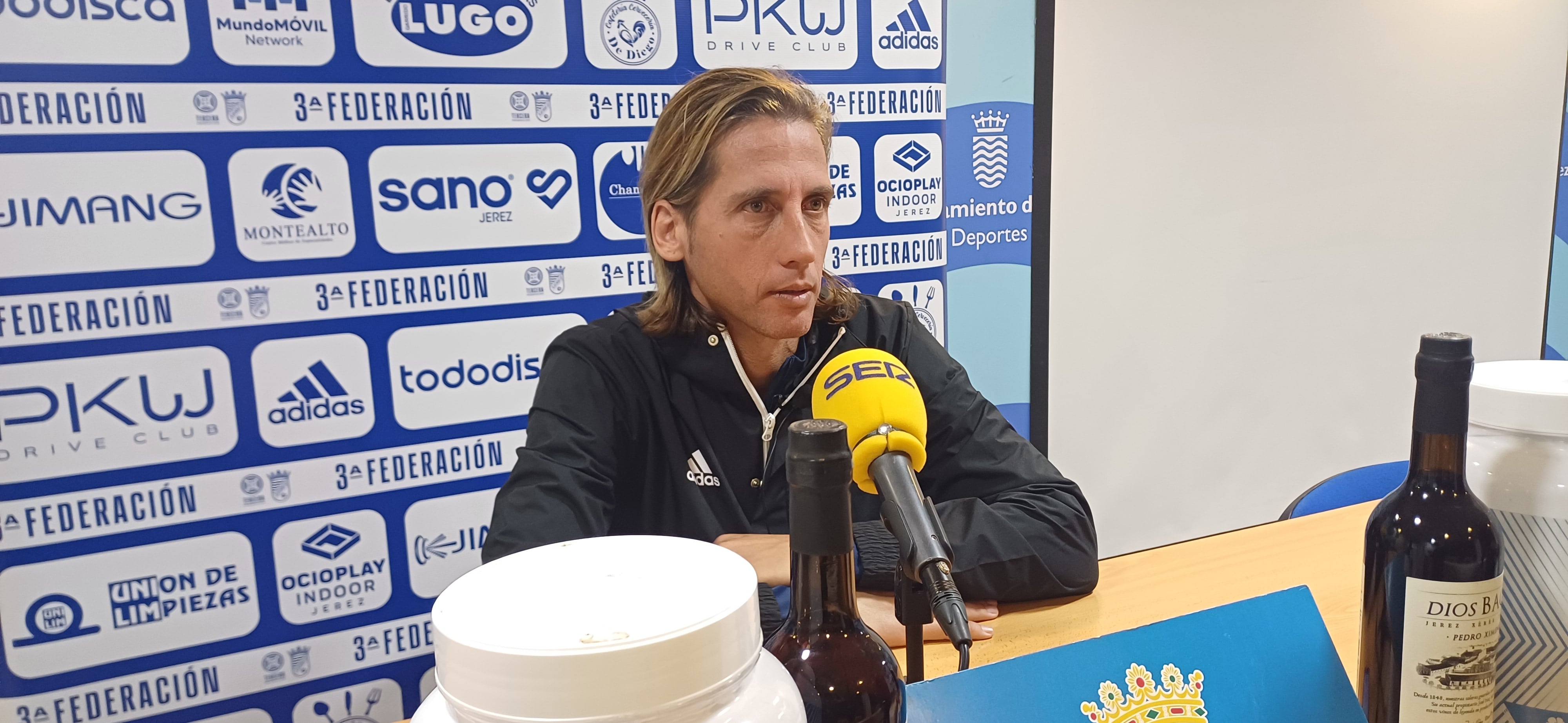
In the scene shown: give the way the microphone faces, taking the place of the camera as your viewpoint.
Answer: facing away from the viewer and to the left of the viewer

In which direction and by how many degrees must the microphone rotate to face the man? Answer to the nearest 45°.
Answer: approximately 45° to its right
